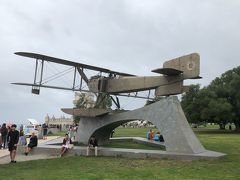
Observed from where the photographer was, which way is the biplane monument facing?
facing away from the viewer and to the left of the viewer
